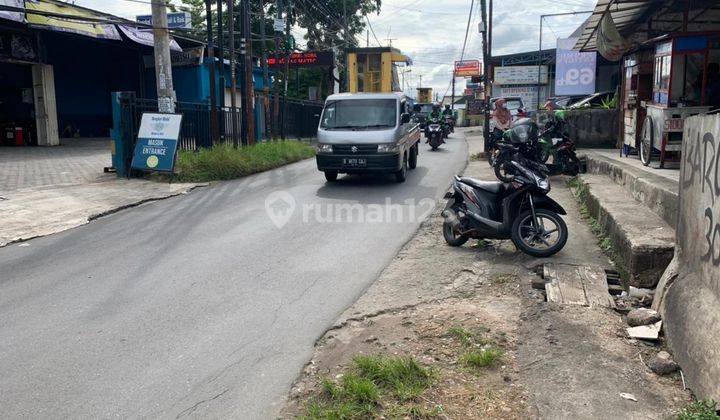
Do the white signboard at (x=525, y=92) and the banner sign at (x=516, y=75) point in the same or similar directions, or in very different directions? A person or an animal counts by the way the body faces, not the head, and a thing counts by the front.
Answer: same or similar directions

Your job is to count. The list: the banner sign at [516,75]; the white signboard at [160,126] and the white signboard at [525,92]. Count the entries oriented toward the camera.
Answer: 3

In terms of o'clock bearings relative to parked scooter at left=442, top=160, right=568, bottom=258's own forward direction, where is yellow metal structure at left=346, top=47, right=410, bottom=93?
The yellow metal structure is roughly at 7 o'clock from the parked scooter.

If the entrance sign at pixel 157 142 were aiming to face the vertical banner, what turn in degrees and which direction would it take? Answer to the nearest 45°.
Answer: approximately 135° to its left

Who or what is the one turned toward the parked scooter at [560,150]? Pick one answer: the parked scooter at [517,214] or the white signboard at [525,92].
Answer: the white signboard

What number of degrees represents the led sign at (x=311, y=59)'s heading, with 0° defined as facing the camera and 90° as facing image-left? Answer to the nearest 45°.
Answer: approximately 0°

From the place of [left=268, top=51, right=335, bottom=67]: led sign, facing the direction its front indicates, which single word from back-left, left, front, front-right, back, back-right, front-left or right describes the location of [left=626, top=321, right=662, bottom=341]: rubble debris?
front

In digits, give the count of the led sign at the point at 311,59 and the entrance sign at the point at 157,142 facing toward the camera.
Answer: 2

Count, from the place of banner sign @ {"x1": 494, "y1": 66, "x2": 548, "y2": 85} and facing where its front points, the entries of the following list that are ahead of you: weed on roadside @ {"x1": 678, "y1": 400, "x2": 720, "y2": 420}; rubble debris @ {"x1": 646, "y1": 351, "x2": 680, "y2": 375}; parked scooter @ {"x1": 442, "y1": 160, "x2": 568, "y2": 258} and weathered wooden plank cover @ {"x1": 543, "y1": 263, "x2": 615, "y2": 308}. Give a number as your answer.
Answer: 4

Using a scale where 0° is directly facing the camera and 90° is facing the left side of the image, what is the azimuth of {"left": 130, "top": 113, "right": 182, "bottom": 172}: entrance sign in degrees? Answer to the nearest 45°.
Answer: approximately 0°

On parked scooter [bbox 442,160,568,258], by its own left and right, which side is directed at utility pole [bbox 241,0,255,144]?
back

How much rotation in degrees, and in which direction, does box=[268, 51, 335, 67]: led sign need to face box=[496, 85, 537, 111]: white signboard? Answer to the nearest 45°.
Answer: approximately 135° to its left

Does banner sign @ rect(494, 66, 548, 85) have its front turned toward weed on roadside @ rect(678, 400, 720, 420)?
yes

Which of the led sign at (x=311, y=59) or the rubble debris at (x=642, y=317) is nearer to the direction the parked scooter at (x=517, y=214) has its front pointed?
the rubble debris

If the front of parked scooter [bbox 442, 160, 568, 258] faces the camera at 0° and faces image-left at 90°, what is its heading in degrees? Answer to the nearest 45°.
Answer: approximately 315°

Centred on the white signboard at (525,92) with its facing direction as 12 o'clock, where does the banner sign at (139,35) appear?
The banner sign is roughly at 1 o'clock from the white signboard.

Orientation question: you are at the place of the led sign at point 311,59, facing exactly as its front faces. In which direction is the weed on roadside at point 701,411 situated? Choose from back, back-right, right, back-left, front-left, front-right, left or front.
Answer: front

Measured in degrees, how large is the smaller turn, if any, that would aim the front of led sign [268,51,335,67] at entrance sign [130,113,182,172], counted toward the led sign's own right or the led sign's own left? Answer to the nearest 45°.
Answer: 0° — it already faces it
